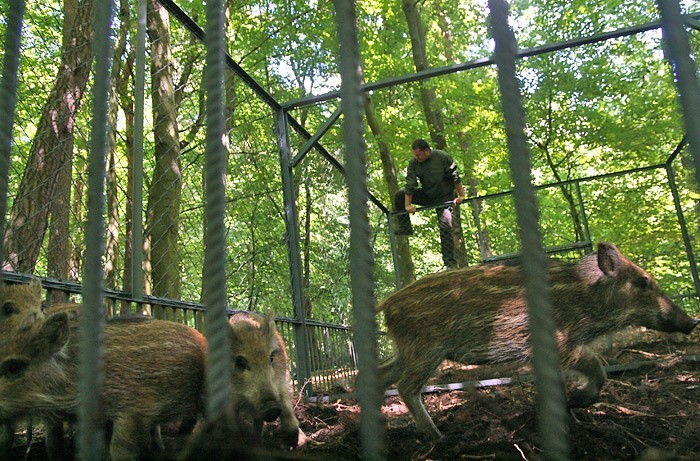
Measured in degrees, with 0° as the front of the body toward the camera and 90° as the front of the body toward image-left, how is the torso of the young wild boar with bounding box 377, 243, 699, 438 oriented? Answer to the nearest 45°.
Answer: approximately 270°

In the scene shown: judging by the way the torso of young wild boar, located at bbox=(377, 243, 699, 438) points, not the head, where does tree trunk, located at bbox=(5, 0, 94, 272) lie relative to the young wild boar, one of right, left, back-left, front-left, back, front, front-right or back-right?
back

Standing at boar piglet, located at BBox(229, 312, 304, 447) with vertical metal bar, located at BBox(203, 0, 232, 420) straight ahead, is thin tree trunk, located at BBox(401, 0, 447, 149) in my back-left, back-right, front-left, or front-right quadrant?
back-left

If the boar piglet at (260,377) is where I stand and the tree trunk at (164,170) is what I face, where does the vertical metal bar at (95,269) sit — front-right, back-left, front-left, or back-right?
back-left

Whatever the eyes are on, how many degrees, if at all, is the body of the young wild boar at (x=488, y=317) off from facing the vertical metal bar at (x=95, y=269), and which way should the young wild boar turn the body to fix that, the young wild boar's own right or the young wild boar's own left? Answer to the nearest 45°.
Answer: approximately 90° to the young wild boar's own right

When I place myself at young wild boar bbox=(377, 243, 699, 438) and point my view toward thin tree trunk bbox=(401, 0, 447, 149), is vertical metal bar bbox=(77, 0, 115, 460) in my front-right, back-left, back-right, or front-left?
back-left

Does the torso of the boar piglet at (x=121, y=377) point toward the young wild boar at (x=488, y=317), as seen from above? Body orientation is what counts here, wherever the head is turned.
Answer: no

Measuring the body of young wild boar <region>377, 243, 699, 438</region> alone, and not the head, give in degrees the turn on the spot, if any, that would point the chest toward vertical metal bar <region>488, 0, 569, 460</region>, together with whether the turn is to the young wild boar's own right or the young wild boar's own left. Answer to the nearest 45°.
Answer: approximately 90° to the young wild boar's own right

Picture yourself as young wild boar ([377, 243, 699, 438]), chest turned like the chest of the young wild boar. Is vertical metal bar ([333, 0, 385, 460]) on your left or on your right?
on your right

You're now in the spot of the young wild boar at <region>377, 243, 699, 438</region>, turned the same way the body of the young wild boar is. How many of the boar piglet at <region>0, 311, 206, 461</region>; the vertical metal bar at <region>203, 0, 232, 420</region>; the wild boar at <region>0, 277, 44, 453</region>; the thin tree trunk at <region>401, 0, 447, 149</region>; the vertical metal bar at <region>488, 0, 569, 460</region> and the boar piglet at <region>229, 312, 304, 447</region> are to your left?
1
